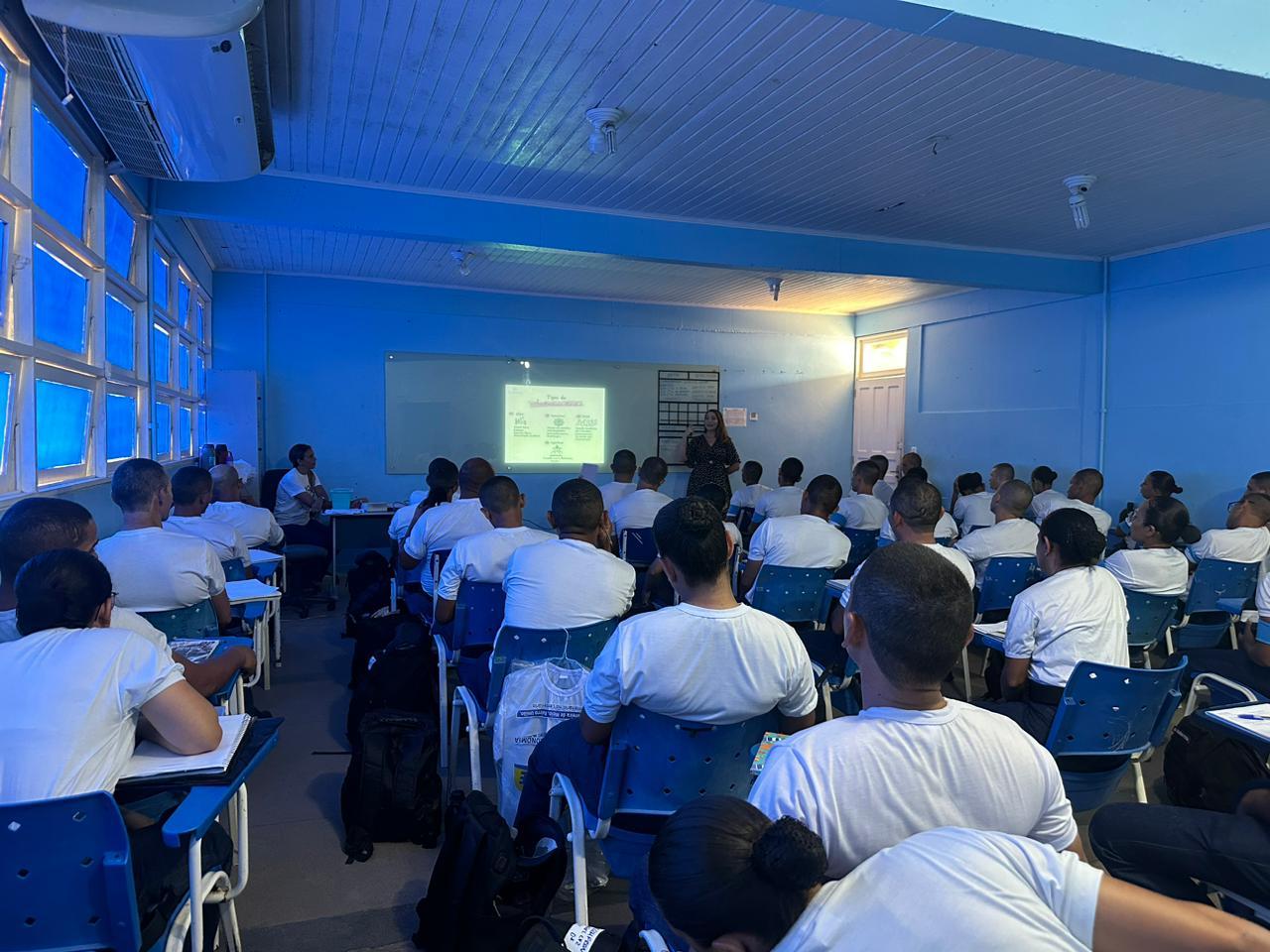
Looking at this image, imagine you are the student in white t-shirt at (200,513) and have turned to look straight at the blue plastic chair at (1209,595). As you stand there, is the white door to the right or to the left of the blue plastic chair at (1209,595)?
left

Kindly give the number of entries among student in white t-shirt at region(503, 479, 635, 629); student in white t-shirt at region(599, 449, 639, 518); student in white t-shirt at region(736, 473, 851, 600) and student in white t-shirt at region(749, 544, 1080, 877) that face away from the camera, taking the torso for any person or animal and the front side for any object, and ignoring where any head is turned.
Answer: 4

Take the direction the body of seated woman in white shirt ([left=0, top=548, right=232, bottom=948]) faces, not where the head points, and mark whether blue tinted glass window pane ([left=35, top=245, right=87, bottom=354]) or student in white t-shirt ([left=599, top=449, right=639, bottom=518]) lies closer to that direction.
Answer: the student in white t-shirt

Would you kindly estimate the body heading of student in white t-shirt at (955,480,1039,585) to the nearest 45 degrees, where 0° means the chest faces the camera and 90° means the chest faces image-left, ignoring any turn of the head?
approximately 135°

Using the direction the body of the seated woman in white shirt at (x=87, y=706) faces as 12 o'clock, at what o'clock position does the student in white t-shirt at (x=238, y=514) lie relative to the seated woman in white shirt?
The student in white t-shirt is roughly at 11 o'clock from the seated woman in white shirt.

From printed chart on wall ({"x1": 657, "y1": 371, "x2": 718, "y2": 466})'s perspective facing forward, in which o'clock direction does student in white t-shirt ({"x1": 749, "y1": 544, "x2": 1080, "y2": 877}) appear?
The student in white t-shirt is roughly at 12 o'clock from the printed chart on wall.

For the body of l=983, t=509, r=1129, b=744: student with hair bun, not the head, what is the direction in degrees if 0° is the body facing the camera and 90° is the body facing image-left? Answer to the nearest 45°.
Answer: approximately 135°

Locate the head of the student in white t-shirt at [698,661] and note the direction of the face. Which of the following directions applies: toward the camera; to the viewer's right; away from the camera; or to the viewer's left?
away from the camera

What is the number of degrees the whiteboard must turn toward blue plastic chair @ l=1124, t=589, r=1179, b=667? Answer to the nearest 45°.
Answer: approximately 45° to its left

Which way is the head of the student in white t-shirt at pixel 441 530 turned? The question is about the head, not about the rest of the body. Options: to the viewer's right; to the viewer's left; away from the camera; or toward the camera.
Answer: away from the camera

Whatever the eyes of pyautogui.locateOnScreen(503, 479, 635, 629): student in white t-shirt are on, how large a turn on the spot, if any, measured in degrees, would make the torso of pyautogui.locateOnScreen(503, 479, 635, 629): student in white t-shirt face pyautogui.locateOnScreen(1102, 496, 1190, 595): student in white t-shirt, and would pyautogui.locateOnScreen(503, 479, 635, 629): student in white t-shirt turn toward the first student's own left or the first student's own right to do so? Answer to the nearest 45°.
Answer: approximately 90° to the first student's own right

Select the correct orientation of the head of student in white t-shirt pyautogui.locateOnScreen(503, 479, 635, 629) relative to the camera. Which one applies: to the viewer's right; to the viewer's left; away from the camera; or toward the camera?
away from the camera

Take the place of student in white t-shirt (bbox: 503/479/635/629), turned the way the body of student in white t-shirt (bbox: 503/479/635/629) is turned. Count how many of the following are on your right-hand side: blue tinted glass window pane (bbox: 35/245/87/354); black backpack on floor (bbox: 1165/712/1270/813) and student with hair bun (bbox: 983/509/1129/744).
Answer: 2

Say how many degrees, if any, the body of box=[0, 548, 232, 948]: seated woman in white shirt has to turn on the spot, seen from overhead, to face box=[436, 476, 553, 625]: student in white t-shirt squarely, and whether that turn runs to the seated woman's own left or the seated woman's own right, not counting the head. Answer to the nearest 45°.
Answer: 0° — they already face them

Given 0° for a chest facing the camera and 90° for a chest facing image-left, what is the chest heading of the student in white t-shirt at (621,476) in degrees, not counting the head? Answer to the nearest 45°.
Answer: approximately 180°

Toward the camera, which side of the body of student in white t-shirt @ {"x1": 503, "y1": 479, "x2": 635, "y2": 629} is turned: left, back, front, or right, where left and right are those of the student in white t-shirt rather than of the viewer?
back

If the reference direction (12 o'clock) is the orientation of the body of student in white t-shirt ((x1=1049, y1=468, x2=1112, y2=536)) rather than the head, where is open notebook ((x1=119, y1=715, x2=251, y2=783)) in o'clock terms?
The open notebook is roughly at 8 o'clock from the student in white t-shirt.

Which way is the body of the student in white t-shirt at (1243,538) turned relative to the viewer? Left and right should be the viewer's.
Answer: facing away from the viewer and to the left of the viewer

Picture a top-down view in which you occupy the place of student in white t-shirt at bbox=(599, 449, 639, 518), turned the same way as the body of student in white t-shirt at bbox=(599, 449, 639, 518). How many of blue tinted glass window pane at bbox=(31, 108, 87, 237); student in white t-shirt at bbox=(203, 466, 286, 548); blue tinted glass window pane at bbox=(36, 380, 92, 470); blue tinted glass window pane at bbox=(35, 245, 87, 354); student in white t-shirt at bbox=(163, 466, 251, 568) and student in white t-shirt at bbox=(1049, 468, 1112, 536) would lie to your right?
1
